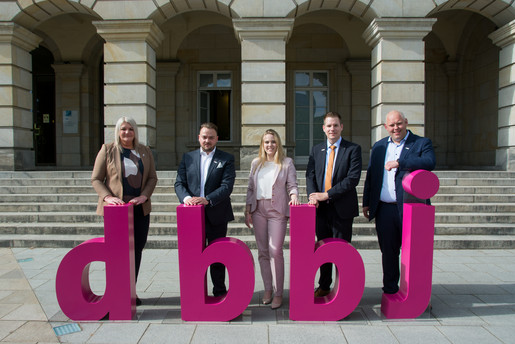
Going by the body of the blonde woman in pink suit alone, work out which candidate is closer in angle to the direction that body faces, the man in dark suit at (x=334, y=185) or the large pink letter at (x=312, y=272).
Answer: the large pink letter

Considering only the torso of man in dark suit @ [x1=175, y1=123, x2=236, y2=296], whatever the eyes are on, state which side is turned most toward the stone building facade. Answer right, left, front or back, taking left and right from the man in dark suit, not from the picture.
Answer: back

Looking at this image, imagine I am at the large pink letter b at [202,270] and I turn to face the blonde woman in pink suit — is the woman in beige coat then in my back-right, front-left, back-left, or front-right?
back-left

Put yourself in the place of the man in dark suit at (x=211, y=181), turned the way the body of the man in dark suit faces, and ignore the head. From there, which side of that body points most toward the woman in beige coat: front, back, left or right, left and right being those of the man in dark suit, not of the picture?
right

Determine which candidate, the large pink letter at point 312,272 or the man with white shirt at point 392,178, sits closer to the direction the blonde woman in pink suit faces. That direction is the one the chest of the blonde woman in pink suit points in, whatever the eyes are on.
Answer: the large pink letter

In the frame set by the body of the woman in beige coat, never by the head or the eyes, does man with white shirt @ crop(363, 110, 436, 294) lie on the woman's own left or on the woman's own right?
on the woman's own left

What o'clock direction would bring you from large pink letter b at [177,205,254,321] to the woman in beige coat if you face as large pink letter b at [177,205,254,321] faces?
The woman in beige coat is roughly at 4 o'clock from the large pink letter b.

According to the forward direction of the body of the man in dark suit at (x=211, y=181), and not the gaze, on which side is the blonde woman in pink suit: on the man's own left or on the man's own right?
on the man's own left

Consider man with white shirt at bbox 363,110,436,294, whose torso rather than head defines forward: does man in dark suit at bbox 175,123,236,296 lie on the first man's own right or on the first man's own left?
on the first man's own right

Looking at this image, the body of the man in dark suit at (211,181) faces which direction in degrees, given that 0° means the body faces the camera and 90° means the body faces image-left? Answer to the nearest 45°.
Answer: approximately 0°

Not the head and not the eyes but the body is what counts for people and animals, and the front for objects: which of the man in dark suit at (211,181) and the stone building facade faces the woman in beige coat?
the stone building facade
